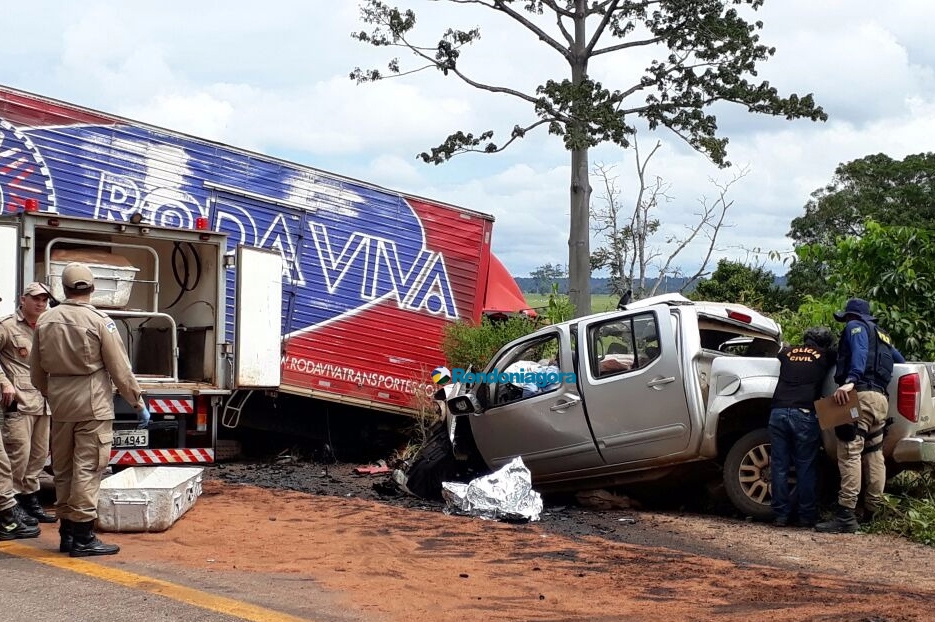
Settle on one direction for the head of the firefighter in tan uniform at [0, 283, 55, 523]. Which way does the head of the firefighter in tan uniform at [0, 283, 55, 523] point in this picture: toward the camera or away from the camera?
toward the camera

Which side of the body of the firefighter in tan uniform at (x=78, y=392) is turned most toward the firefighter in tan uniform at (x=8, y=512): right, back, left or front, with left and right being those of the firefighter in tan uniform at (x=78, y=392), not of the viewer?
left

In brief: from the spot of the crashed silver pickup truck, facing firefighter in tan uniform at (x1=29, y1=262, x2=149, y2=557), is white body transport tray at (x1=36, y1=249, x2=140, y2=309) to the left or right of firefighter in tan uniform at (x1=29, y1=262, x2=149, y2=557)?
right

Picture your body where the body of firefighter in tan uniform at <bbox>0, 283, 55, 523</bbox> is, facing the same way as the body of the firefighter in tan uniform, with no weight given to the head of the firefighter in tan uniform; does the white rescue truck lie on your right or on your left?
on your left

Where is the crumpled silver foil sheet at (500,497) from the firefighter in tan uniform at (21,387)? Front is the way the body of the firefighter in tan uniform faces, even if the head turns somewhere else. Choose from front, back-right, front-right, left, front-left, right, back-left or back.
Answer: front-left

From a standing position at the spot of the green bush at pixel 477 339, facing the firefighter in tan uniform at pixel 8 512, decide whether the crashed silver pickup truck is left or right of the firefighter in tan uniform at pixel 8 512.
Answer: left

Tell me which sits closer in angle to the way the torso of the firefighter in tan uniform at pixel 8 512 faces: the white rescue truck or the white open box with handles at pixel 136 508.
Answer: the white open box with handles

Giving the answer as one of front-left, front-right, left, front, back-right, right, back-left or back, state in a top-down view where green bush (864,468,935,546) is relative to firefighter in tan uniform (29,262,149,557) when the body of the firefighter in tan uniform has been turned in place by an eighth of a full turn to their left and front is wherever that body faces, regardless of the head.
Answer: right

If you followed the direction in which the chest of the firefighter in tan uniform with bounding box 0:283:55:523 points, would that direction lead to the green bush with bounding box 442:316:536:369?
no

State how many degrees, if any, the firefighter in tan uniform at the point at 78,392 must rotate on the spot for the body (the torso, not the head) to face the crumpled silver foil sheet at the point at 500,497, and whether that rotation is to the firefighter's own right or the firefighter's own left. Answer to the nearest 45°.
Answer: approximately 45° to the firefighter's own right

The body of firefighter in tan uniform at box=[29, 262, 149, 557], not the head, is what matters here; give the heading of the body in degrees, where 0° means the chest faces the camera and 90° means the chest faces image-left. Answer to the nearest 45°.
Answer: approximately 225°

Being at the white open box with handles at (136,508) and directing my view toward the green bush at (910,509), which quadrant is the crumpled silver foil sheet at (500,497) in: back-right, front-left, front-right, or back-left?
front-left

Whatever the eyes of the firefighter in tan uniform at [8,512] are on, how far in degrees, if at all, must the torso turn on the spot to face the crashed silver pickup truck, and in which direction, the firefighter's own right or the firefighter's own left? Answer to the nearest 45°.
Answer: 0° — they already face it

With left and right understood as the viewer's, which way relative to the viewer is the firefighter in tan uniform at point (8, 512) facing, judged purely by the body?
facing to the right of the viewer

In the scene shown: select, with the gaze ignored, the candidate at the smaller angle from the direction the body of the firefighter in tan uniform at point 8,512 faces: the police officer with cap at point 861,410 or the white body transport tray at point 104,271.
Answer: the police officer with cap

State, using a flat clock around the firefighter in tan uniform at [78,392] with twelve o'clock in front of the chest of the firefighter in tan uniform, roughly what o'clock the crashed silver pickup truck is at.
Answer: The crashed silver pickup truck is roughly at 1 o'clock from the firefighter in tan uniform.

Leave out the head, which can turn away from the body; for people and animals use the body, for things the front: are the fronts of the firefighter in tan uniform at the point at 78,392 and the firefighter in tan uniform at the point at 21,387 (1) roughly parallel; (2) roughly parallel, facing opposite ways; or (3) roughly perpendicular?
roughly perpendicular

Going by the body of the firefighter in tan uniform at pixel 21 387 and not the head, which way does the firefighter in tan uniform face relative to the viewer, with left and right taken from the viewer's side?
facing the viewer and to the right of the viewer
